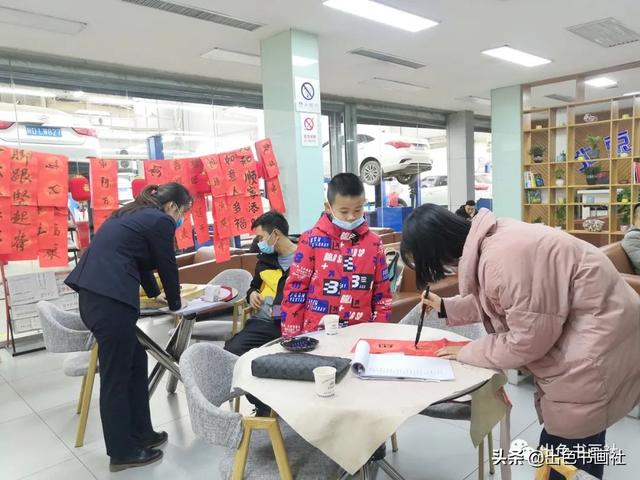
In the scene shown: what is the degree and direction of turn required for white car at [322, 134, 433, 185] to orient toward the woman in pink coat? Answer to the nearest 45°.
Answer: approximately 135° to its left

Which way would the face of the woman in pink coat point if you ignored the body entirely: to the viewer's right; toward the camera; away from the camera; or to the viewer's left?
to the viewer's left

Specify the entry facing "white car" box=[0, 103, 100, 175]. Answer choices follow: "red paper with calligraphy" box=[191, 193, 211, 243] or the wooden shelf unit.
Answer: the wooden shelf unit
